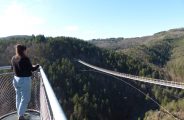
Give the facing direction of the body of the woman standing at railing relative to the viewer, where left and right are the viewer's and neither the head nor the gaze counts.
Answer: facing away from the viewer and to the right of the viewer
